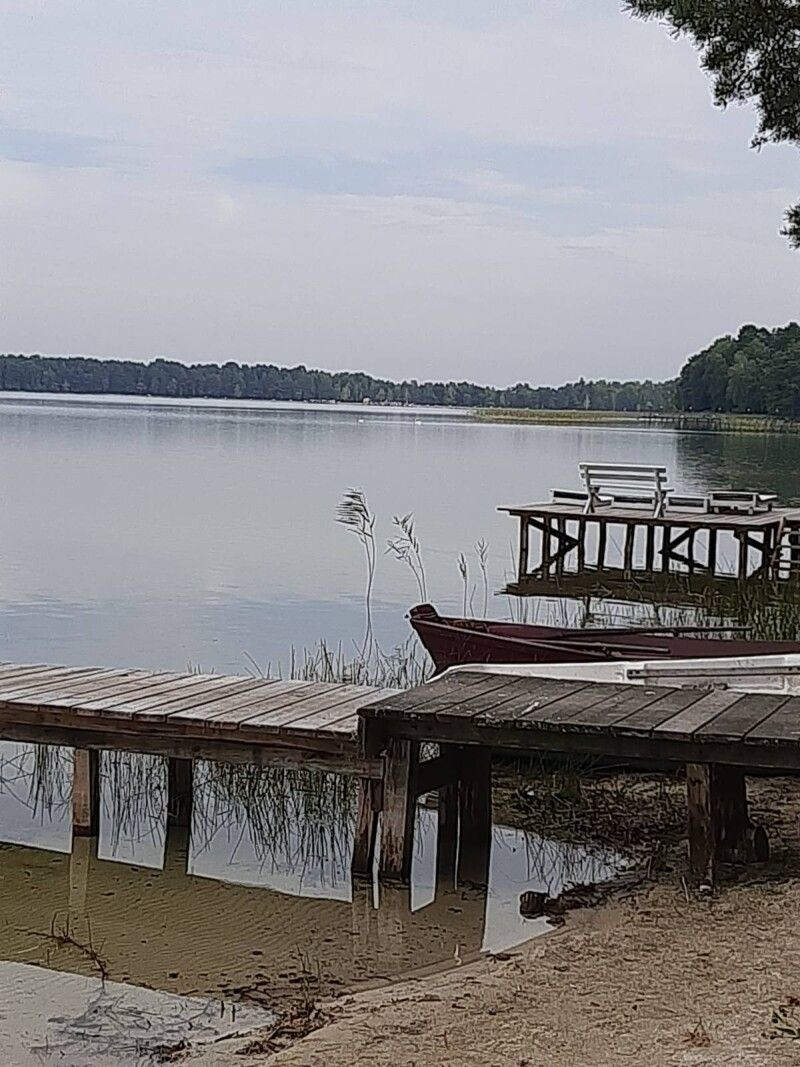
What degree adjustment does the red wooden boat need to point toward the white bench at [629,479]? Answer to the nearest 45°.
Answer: approximately 90° to its right

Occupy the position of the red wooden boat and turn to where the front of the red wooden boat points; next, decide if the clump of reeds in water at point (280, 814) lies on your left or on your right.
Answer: on your left

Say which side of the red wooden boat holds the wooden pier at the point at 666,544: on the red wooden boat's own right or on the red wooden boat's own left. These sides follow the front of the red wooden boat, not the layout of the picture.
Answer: on the red wooden boat's own right

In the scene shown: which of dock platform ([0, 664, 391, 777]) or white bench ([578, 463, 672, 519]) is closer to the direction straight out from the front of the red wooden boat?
the dock platform

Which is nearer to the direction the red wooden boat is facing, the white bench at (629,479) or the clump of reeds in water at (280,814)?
the clump of reeds in water

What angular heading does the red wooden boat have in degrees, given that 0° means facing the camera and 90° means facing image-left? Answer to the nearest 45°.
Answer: approximately 90°

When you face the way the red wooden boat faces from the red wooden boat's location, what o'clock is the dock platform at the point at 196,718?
The dock platform is roughly at 10 o'clock from the red wooden boat.

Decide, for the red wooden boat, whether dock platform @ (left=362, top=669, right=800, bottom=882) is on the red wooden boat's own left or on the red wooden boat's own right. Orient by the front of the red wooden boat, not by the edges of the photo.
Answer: on the red wooden boat's own left

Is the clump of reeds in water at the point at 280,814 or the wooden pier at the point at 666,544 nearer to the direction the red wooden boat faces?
the clump of reeds in water

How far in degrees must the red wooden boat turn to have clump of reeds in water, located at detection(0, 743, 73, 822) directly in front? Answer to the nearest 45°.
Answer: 0° — it already faces it

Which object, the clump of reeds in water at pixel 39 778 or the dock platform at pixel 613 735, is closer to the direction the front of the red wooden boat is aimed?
the clump of reeds in water
